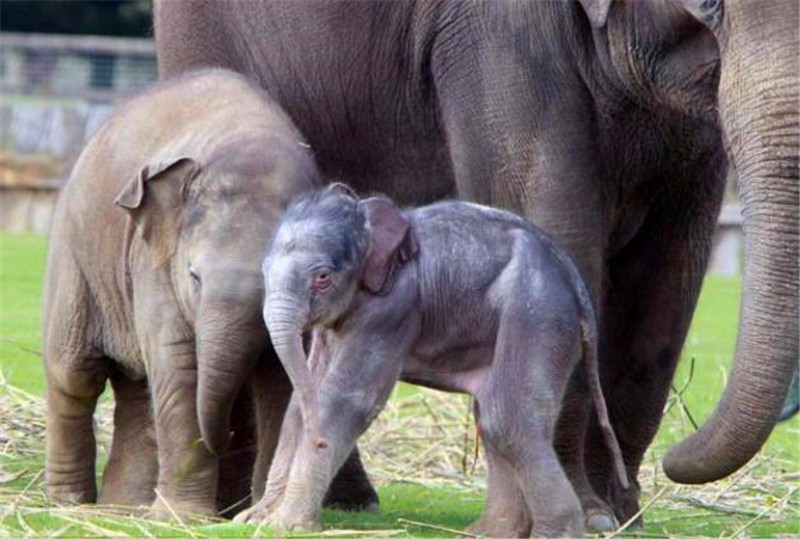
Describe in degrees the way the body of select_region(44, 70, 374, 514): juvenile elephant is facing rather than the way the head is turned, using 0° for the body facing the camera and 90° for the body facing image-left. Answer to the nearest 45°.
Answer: approximately 315°
